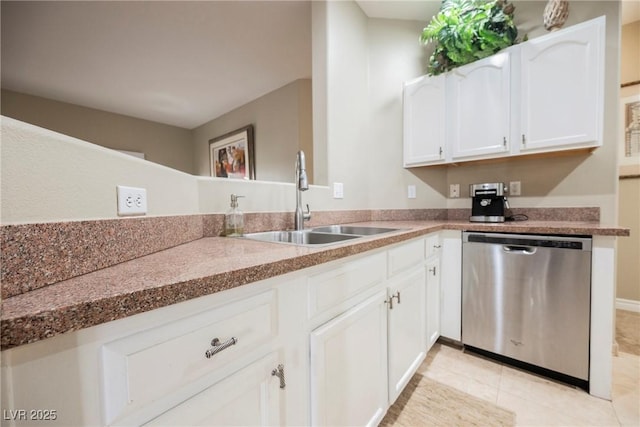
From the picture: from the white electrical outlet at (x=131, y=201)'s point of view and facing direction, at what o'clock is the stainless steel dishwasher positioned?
The stainless steel dishwasher is roughly at 11 o'clock from the white electrical outlet.

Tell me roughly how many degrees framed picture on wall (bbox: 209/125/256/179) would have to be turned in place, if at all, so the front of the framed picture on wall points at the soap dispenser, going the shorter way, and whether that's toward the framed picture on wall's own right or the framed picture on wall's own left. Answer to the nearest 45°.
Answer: approximately 45° to the framed picture on wall's own left

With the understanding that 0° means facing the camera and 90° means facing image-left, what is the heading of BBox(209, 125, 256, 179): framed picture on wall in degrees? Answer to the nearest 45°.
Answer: approximately 45°

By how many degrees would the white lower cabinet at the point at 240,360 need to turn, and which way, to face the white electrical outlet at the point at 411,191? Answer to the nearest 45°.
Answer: approximately 90° to its left

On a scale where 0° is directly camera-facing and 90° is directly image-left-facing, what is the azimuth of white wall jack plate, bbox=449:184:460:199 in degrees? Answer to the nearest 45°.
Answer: approximately 0°

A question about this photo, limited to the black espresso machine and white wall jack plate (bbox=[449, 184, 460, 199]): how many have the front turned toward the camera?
2

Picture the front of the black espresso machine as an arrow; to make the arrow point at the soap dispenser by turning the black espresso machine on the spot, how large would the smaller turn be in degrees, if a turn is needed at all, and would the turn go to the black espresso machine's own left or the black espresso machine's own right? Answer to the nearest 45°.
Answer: approximately 45° to the black espresso machine's own right

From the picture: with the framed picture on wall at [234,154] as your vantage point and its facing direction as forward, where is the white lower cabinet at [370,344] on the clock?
The white lower cabinet is roughly at 10 o'clock from the framed picture on wall.
